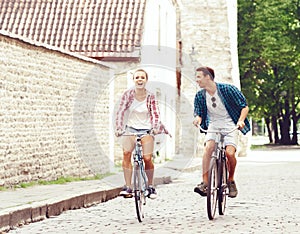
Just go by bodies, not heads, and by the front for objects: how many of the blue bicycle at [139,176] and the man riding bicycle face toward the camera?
2

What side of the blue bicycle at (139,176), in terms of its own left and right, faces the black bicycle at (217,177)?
left

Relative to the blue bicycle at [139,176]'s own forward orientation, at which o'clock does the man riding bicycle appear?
The man riding bicycle is roughly at 9 o'clock from the blue bicycle.

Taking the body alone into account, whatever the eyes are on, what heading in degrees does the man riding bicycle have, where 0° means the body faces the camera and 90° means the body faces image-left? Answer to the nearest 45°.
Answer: approximately 0°

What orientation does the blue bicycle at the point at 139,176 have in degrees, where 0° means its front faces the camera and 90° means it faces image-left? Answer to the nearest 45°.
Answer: approximately 0°
